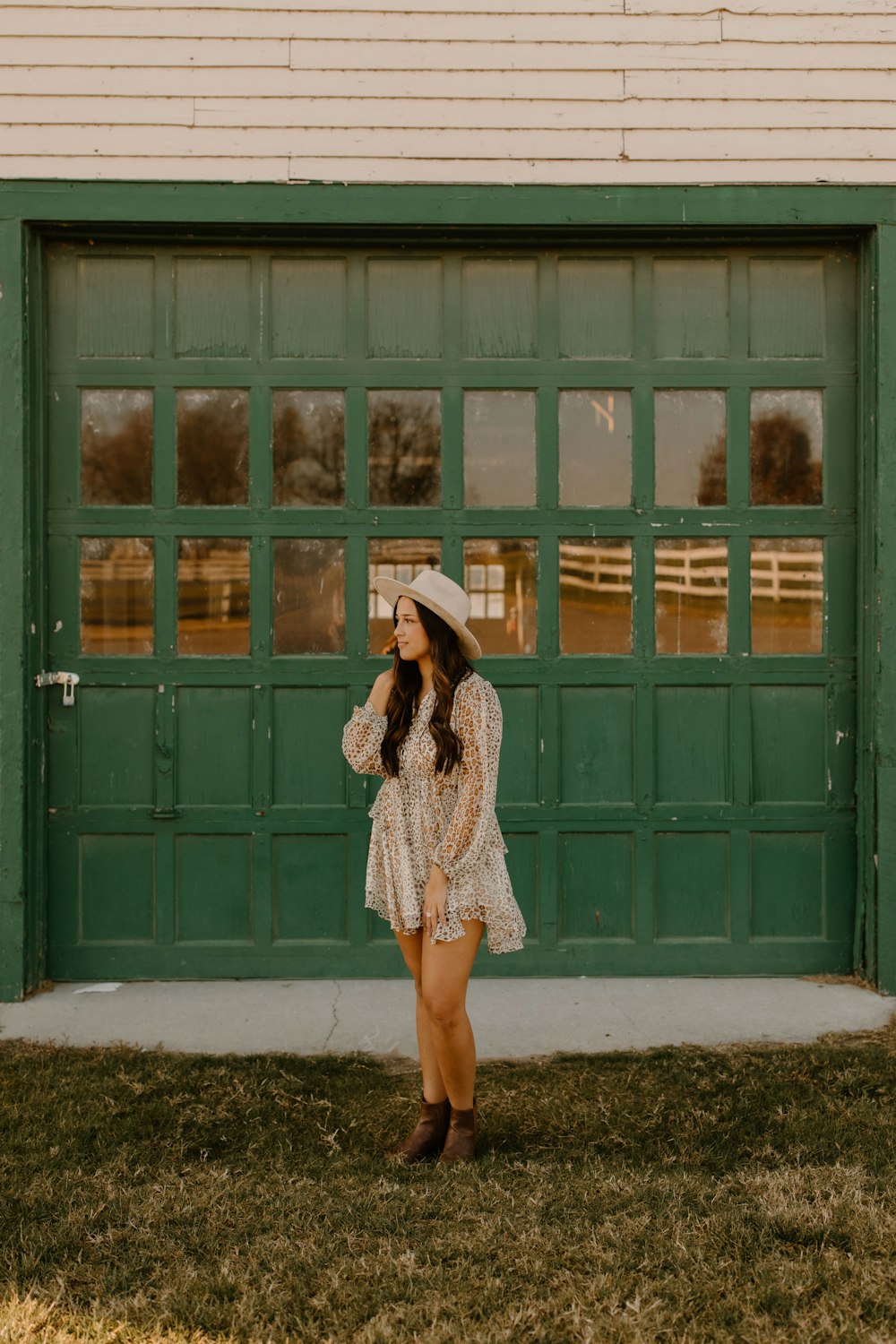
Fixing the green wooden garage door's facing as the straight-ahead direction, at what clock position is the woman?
The woman is roughly at 12 o'clock from the green wooden garage door.

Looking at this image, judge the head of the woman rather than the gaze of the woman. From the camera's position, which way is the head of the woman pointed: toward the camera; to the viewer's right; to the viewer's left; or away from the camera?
to the viewer's left

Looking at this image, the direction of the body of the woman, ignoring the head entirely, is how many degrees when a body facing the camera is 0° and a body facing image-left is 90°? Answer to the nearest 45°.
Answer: approximately 45°

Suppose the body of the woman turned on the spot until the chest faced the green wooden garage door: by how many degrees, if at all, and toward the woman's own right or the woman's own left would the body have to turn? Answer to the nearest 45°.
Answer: approximately 135° to the woman's own right

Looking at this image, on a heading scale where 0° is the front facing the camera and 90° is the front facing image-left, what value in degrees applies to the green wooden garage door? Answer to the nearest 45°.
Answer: approximately 0°

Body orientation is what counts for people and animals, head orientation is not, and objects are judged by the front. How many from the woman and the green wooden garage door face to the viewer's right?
0
